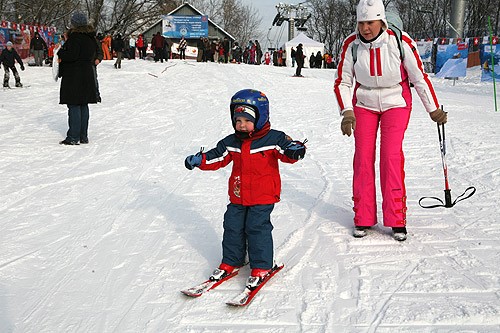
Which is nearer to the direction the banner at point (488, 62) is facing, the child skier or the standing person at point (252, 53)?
the child skier

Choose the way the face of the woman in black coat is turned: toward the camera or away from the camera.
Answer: away from the camera

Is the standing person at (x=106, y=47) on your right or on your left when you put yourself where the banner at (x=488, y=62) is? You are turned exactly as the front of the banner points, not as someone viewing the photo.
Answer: on your right

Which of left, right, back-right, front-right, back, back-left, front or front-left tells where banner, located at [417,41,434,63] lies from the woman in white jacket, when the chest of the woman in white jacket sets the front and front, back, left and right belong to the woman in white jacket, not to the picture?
back
